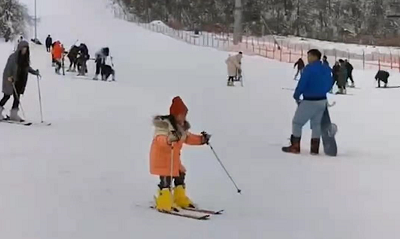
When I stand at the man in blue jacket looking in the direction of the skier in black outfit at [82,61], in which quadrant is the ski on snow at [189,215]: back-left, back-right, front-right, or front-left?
back-left

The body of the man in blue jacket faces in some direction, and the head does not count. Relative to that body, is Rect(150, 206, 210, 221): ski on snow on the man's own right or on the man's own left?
on the man's own left

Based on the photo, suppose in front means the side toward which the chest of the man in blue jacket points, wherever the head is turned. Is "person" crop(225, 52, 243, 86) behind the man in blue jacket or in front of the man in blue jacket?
in front

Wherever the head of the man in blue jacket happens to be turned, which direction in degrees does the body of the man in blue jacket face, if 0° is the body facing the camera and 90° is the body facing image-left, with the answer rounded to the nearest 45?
approximately 135°

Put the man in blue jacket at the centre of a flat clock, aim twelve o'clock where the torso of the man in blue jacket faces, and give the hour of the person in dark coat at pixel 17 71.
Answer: The person in dark coat is roughly at 11 o'clock from the man in blue jacket.

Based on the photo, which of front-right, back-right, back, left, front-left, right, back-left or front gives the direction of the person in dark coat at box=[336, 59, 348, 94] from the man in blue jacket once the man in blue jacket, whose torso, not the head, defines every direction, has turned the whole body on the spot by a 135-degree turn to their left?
back
